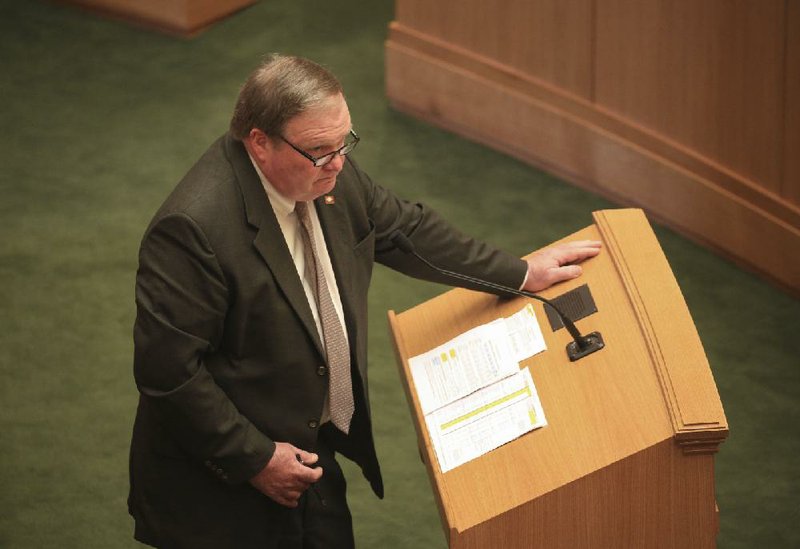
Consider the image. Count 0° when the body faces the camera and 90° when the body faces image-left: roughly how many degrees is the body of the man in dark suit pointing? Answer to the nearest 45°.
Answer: approximately 315°

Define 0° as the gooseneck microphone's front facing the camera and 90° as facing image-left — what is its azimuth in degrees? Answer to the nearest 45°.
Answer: approximately 90°

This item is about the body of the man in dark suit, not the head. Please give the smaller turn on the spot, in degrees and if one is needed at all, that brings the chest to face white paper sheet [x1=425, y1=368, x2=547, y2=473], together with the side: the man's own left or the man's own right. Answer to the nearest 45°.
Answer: approximately 45° to the man's own left

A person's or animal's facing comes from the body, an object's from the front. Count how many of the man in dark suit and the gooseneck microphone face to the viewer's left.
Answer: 1
